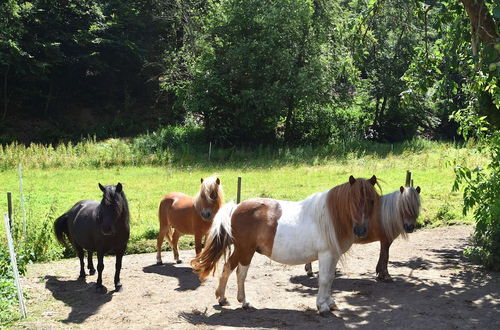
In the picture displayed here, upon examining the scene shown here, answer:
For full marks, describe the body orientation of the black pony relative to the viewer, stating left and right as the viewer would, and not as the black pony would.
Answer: facing the viewer and to the right of the viewer

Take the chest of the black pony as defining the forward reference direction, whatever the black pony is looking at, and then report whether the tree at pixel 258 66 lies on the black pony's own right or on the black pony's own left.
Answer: on the black pony's own left

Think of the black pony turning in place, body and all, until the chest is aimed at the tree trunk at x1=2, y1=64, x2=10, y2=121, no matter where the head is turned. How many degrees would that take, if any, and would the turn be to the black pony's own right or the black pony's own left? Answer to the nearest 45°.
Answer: approximately 135° to the black pony's own left

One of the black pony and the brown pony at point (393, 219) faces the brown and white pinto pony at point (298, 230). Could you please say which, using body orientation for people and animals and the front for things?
the black pony

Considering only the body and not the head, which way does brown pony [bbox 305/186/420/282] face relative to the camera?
to the viewer's right

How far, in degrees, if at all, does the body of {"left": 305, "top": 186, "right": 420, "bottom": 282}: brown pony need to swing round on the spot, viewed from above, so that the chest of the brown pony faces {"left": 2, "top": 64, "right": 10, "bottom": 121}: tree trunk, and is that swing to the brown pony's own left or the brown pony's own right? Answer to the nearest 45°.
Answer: approximately 135° to the brown pony's own left

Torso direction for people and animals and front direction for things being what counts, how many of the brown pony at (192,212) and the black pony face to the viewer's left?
0

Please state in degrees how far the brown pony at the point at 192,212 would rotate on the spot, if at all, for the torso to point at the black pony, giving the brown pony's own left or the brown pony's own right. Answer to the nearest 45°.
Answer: approximately 90° to the brown pony's own right
